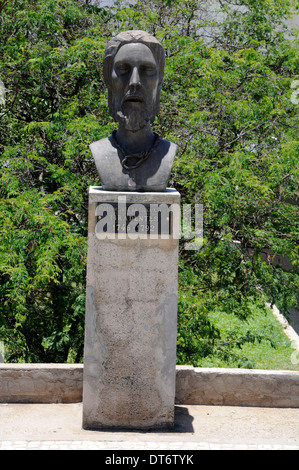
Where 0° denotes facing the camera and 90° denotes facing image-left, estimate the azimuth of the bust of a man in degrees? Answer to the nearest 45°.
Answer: approximately 0°
